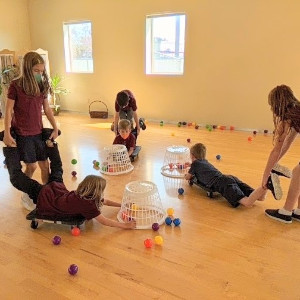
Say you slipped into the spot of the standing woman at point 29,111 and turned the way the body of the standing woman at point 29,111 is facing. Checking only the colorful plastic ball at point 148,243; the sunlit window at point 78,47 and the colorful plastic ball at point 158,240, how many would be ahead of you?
2

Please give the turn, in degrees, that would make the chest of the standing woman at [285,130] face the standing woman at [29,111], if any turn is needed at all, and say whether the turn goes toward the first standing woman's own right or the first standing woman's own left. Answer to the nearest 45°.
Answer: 0° — they already face them

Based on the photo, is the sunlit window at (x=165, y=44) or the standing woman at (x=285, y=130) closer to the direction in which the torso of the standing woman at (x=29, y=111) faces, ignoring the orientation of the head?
the standing woman

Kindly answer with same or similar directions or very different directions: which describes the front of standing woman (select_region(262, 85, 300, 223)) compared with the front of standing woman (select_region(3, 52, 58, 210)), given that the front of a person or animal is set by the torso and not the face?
very different directions

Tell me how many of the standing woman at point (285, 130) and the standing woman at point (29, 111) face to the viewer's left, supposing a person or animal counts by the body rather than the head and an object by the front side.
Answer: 1

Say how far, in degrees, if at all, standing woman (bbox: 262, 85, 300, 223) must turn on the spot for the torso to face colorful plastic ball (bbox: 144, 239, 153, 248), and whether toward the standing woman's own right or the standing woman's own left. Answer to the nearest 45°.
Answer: approximately 45° to the standing woman's own left

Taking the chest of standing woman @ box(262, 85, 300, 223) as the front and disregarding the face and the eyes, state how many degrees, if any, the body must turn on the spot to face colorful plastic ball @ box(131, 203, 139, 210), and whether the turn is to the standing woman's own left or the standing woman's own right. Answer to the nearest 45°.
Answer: approximately 45° to the standing woman's own left

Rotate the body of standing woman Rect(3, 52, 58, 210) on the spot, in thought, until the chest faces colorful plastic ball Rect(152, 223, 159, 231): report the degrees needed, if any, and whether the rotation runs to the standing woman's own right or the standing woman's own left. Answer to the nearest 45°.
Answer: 0° — they already face it

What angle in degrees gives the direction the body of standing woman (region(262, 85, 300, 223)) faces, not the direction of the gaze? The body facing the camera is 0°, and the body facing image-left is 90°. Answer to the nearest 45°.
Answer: approximately 90°

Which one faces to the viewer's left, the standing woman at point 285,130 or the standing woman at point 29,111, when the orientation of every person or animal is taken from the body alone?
the standing woman at point 285,130
